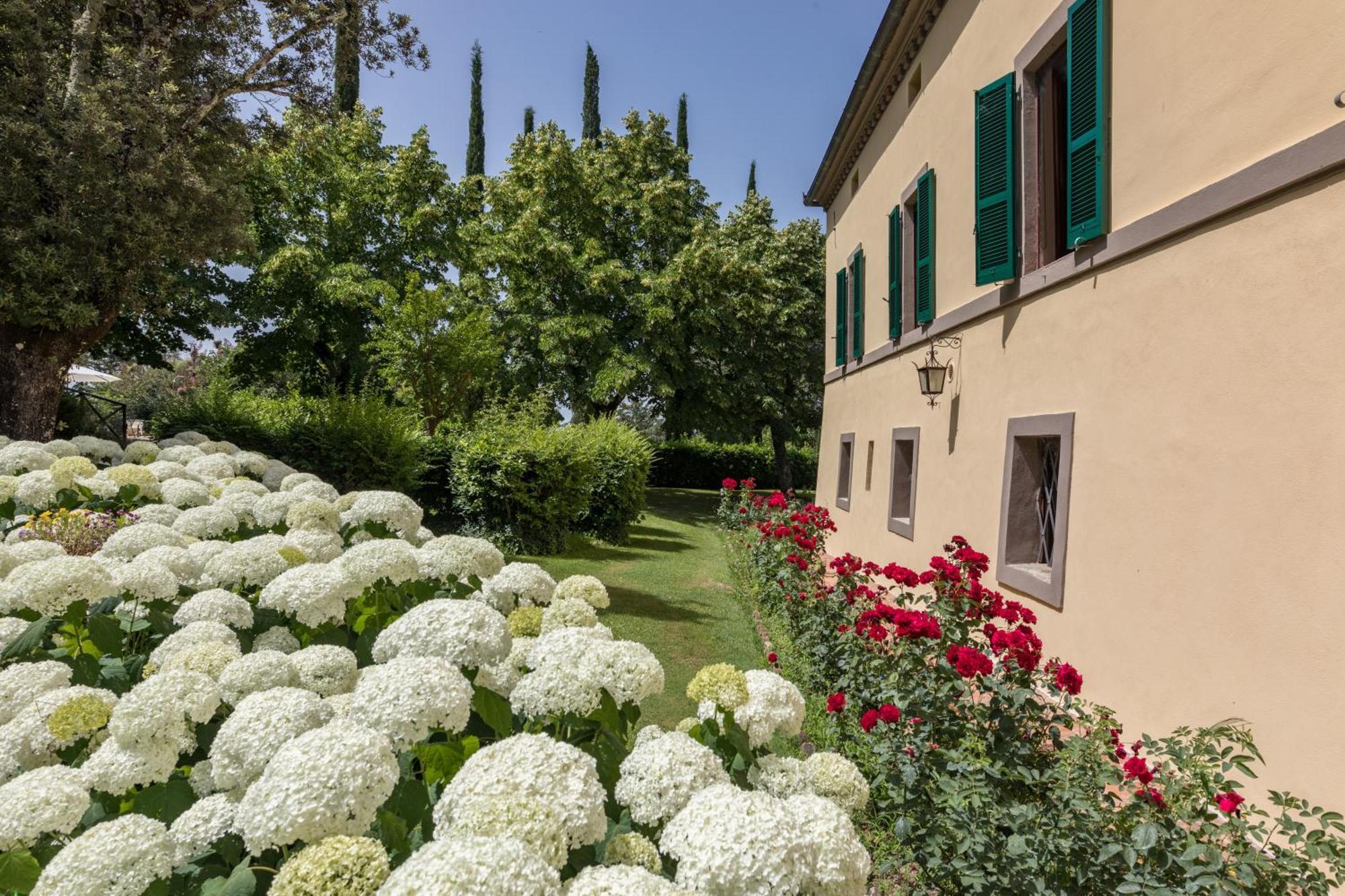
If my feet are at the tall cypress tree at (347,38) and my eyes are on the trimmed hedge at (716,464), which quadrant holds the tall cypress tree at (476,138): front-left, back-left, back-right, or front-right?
front-left

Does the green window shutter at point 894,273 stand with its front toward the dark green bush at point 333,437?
yes

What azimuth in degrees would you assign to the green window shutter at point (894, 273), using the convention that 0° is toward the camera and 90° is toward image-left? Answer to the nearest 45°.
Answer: approximately 90°

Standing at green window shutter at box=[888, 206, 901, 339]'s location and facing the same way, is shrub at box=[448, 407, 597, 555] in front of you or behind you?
in front

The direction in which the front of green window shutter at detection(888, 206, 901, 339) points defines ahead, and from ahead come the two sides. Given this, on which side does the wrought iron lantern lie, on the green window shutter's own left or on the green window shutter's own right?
on the green window shutter's own left

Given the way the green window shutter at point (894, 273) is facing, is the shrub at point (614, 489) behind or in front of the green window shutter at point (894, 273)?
in front

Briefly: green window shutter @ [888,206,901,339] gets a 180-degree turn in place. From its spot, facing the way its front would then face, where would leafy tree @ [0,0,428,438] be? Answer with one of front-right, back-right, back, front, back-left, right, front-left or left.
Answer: back

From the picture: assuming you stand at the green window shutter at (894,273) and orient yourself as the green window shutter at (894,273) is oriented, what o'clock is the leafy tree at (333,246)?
The leafy tree is roughly at 1 o'clock from the green window shutter.

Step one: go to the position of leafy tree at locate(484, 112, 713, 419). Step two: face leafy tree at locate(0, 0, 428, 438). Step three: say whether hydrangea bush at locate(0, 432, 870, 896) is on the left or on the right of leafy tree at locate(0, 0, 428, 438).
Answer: left

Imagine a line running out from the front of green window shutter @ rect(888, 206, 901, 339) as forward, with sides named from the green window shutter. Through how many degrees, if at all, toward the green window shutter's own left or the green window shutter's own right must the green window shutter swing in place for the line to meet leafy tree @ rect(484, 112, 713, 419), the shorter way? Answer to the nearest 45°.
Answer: approximately 45° to the green window shutter's own right
